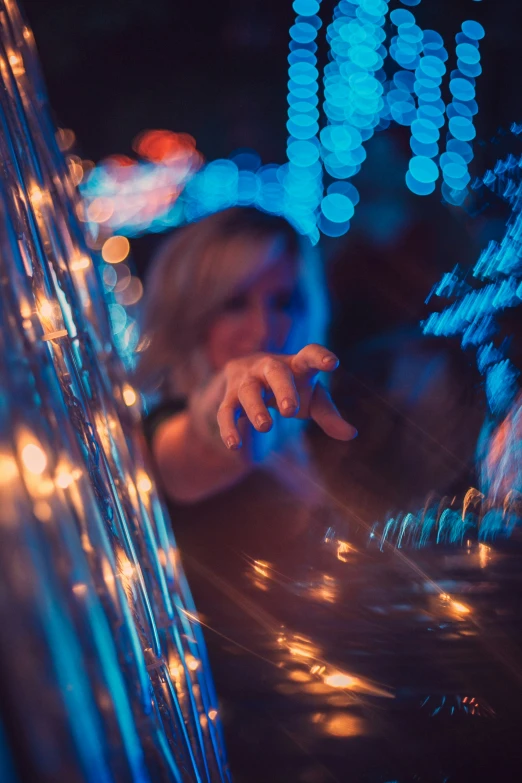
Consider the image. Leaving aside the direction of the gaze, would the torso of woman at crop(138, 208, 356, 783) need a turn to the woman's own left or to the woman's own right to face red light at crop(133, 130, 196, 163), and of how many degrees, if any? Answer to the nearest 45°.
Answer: approximately 135° to the woman's own left

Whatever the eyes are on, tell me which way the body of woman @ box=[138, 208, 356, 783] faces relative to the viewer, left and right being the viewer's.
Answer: facing the viewer and to the right of the viewer

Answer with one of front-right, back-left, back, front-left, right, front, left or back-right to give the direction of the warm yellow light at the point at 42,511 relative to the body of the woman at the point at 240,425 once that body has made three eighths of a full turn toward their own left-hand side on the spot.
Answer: back

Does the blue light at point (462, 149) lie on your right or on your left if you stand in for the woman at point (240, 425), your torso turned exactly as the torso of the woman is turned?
on your left

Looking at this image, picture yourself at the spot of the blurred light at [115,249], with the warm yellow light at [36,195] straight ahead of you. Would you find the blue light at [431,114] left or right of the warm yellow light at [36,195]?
left

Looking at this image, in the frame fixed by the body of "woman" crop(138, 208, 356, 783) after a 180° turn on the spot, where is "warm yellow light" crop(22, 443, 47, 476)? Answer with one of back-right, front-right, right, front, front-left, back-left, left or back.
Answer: back-left

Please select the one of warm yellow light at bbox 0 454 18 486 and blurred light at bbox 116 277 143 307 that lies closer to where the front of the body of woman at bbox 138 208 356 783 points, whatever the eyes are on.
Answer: the warm yellow light
